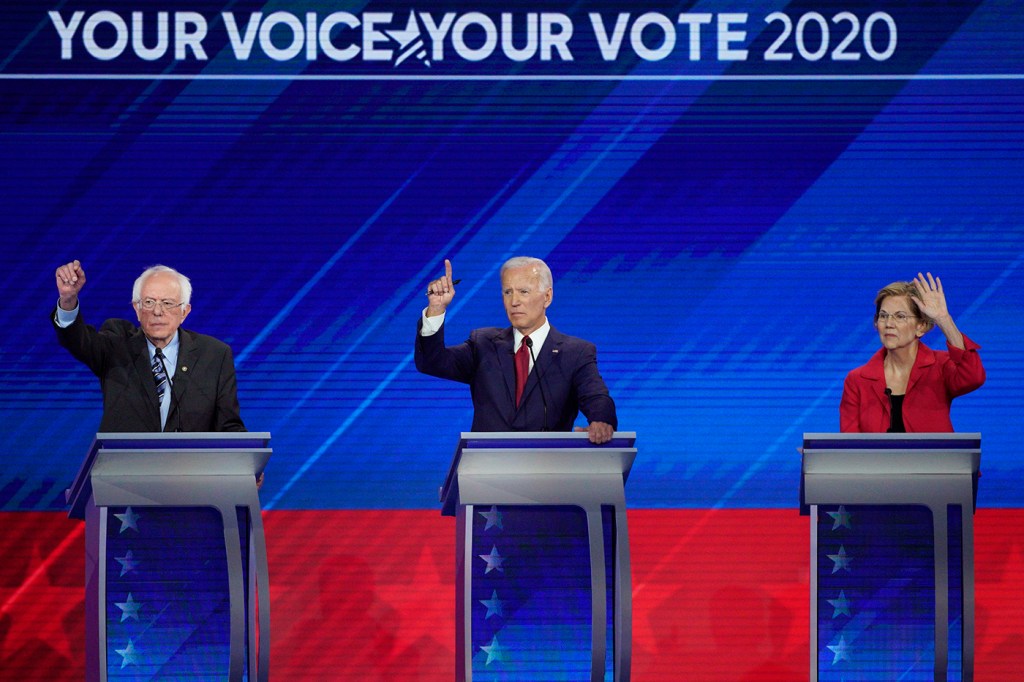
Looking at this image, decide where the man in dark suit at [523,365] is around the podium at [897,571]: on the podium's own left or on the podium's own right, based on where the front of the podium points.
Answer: on the podium's own right

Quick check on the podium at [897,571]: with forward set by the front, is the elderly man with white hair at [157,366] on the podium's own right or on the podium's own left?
on the podium's own right

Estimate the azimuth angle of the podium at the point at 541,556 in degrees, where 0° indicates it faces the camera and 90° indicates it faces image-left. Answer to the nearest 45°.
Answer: approximately 0°

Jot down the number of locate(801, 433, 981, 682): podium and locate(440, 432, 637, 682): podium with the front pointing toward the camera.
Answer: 2
